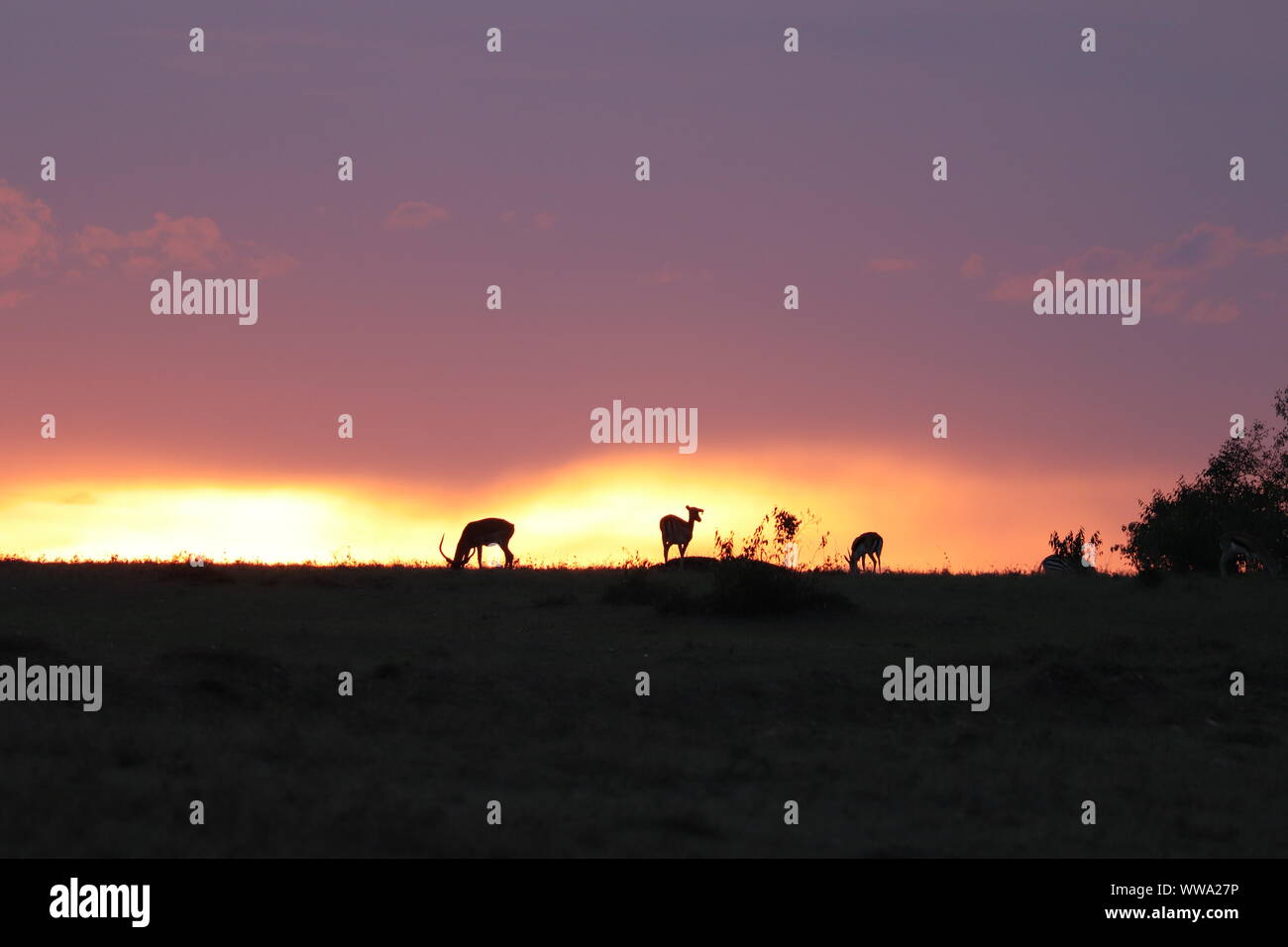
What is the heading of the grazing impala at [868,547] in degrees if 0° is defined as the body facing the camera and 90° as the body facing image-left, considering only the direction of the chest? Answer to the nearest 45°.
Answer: approximately 90°

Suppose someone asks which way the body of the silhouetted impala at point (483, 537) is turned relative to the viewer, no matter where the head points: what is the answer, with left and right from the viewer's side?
facing to the left of the viewer
